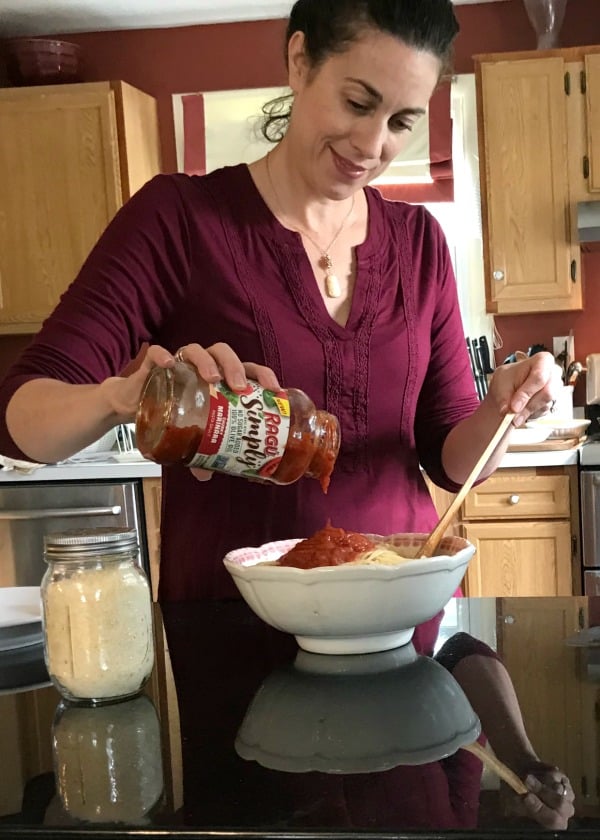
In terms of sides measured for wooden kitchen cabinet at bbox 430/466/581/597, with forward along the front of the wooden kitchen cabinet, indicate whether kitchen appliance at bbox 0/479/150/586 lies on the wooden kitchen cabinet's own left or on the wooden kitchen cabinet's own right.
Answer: on the wooden kitchen cabinet's own right

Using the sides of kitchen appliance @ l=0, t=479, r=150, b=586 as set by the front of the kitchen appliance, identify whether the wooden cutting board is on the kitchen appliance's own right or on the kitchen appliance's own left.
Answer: on the kitchen appliance's own left

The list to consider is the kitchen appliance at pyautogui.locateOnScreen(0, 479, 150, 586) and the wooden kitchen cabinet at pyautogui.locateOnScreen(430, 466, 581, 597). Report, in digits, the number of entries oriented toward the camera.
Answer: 2

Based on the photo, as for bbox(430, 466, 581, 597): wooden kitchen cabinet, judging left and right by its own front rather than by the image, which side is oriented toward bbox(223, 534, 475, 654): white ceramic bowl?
front

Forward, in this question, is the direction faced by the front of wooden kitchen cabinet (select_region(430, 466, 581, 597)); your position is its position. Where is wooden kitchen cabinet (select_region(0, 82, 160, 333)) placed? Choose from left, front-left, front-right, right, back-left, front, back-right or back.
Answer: right

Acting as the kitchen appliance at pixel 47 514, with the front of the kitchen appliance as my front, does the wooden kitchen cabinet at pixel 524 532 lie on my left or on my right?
on my left

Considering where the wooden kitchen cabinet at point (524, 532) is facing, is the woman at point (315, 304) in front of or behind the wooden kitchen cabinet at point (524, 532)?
in front

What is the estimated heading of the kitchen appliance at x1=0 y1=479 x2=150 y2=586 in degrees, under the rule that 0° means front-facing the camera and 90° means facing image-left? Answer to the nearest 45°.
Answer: approximately 0°
